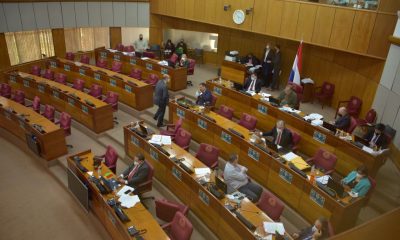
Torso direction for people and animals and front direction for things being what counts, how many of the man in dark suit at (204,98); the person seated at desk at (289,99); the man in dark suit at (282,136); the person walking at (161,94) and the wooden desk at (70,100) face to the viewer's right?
1

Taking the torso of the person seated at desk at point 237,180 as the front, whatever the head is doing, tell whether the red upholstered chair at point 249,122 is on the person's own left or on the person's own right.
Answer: on the person's own left

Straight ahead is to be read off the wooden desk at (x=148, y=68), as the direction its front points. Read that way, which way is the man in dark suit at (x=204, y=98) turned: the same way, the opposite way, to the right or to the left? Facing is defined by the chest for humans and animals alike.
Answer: the same way

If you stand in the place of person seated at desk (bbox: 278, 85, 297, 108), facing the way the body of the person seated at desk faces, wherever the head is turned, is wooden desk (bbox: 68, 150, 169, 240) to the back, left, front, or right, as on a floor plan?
front

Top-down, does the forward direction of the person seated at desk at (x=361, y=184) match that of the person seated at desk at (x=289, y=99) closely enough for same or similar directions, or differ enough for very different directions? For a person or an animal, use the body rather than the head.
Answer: same or similar directions
